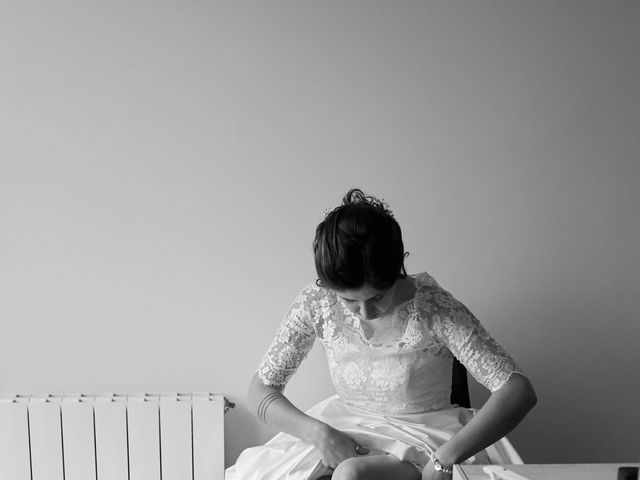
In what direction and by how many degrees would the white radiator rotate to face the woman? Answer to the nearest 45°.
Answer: approximately 45° to its left

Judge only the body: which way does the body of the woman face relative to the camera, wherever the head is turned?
toward the camera

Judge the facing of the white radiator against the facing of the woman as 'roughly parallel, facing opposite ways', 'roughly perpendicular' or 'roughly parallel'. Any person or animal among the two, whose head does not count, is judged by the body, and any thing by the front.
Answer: roughly parallel

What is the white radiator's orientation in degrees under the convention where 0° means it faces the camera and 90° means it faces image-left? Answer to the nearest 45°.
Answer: approximately 0°

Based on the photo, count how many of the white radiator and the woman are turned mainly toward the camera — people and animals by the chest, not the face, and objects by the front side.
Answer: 2

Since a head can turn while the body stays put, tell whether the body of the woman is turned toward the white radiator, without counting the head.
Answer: no

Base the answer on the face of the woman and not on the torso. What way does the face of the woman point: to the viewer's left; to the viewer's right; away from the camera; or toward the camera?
toward the camera
